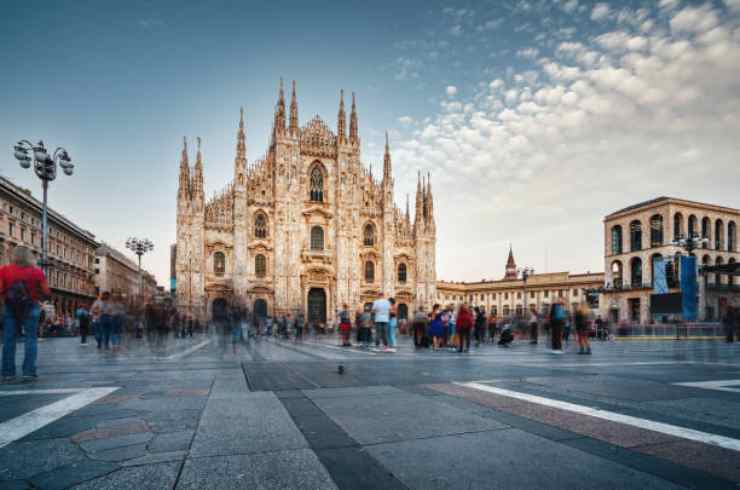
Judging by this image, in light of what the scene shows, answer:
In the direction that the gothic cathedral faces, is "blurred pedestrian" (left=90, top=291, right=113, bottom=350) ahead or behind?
ahead

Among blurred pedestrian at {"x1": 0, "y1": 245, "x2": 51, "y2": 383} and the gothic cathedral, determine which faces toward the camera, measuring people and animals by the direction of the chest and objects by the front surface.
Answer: the gothic cathedral

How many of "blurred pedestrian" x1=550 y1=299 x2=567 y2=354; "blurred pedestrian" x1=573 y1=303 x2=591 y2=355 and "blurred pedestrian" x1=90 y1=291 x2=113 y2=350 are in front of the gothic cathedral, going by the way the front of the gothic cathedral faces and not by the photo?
3

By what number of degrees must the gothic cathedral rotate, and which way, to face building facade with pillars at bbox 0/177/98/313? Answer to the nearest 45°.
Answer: approximately 90° to its right

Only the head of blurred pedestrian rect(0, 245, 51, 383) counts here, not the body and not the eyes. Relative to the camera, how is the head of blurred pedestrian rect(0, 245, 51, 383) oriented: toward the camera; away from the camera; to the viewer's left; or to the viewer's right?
away from the camera

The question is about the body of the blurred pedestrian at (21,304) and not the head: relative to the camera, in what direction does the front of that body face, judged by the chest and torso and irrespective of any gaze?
away from the camera

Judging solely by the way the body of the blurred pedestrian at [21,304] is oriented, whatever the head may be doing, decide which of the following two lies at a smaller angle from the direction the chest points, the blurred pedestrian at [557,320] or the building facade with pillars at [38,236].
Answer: the building facade with pillars

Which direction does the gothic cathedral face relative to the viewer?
toward the camera

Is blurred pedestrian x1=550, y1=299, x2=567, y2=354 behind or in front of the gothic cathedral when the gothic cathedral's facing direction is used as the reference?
in front

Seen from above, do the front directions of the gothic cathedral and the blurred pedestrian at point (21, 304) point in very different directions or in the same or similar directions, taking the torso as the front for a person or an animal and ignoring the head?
very different directions

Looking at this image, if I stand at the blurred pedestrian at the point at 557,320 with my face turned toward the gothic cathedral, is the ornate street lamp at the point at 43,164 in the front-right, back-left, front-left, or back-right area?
front-left

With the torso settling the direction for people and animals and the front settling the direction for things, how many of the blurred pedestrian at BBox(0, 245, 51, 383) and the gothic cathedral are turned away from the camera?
1
